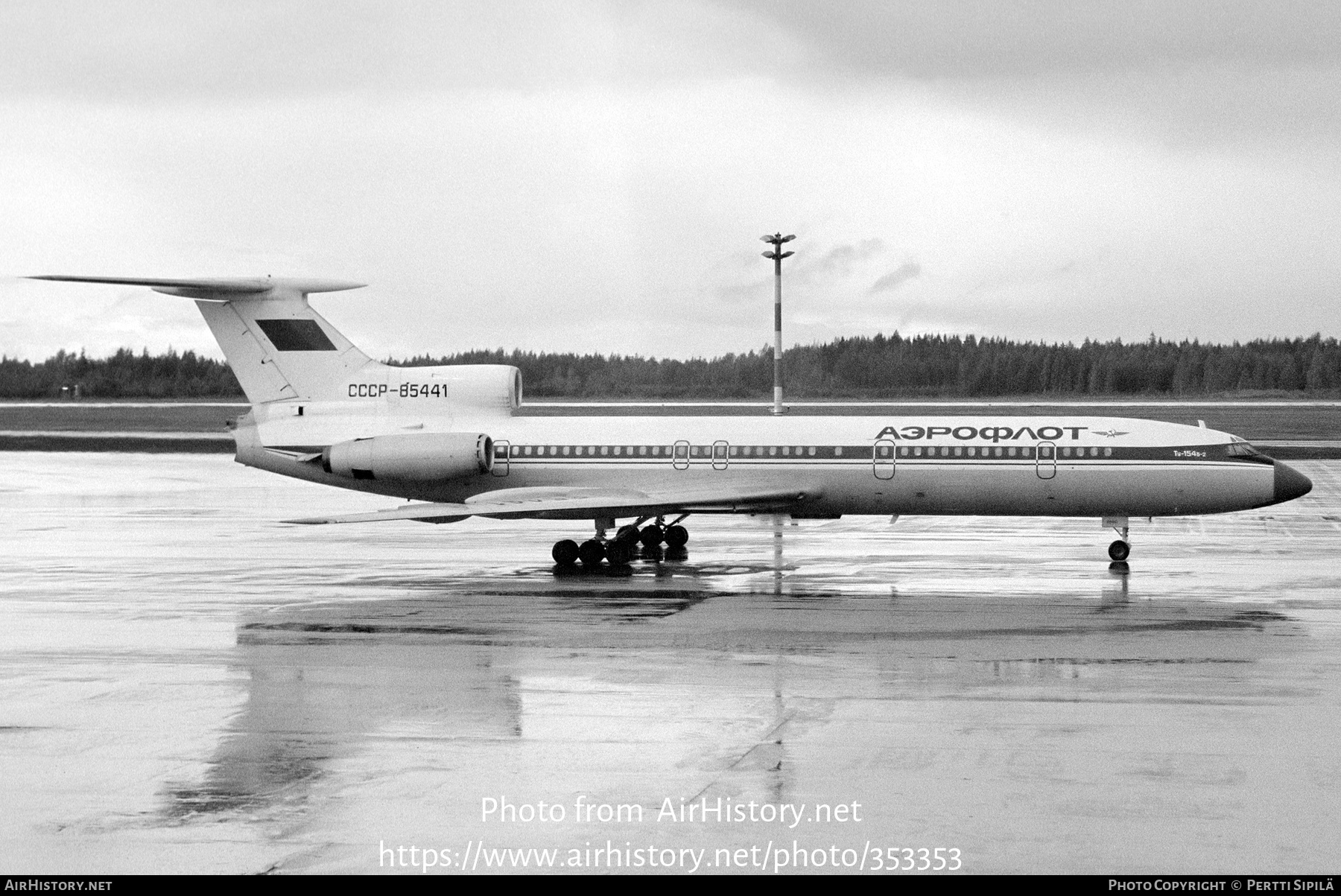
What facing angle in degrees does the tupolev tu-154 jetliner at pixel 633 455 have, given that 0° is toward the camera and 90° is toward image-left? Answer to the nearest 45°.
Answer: approximately 270°
